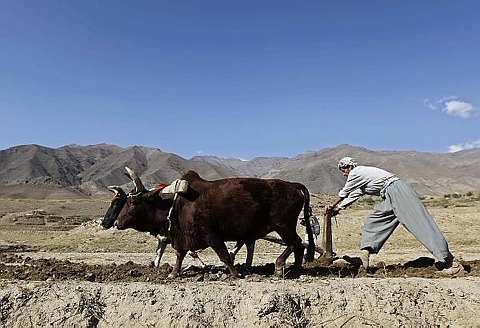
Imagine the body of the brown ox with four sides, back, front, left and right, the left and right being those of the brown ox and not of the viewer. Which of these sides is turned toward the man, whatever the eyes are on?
back

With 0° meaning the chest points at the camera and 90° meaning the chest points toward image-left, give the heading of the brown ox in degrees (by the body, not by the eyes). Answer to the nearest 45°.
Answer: approximately 90°
